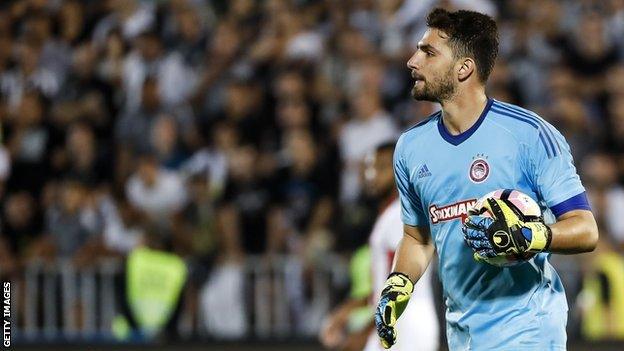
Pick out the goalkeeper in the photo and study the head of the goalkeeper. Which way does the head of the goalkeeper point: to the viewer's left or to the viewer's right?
to the viewer's left
